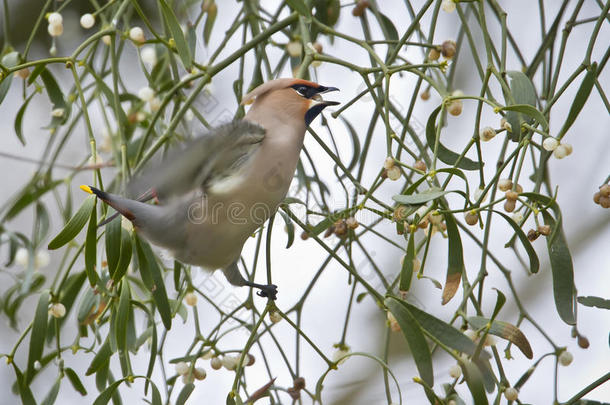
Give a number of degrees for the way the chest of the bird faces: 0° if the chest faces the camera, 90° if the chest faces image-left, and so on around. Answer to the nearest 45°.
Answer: approximately 270°
